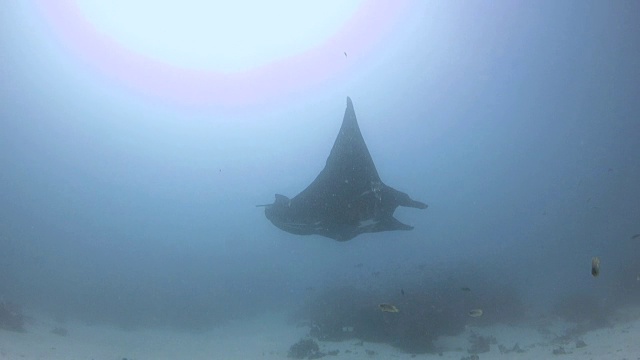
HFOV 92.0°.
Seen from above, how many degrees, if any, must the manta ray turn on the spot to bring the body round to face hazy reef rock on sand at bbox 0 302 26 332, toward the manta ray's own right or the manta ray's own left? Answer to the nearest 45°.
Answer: approximately 135° to the manta ray's own left

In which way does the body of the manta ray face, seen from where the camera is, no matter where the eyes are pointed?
to the viewer's right
